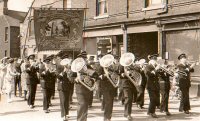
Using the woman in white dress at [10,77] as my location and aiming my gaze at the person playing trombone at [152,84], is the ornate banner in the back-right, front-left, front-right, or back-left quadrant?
front-left

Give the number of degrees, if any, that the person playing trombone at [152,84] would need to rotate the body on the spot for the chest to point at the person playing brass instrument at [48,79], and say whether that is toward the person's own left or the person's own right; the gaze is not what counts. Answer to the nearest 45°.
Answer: approximately 135° to the person's own right

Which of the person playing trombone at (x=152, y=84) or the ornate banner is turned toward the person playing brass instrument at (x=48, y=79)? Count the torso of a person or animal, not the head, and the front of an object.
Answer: the ornate banner

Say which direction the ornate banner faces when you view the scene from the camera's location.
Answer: facing the viewer

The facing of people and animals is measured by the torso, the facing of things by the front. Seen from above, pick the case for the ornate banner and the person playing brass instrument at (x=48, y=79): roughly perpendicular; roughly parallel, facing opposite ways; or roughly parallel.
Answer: roughly parallel

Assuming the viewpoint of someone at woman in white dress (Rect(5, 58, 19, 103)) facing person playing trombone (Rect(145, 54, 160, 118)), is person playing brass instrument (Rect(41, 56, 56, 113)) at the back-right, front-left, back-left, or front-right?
front-right

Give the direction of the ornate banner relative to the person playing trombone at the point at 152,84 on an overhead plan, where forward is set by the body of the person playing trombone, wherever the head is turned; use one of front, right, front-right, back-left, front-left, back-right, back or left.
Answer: back

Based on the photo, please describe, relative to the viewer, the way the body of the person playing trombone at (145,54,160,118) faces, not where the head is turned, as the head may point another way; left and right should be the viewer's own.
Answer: facing the viewer and to the right of the viewer

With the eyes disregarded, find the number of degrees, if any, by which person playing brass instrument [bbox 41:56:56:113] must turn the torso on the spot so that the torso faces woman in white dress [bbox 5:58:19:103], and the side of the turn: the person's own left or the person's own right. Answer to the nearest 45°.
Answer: approximately 135° to the person's own right

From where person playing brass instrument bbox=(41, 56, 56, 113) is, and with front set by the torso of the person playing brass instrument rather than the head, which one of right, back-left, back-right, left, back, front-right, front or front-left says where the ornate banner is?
back

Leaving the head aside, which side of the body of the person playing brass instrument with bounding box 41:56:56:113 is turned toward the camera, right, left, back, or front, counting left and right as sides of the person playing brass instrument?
front

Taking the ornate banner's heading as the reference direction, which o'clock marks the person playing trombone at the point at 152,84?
The person playing trombone is roughly at 11 o'clock from the ornate banner.

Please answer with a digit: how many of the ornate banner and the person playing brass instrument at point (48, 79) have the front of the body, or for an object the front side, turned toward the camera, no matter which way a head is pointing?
2
